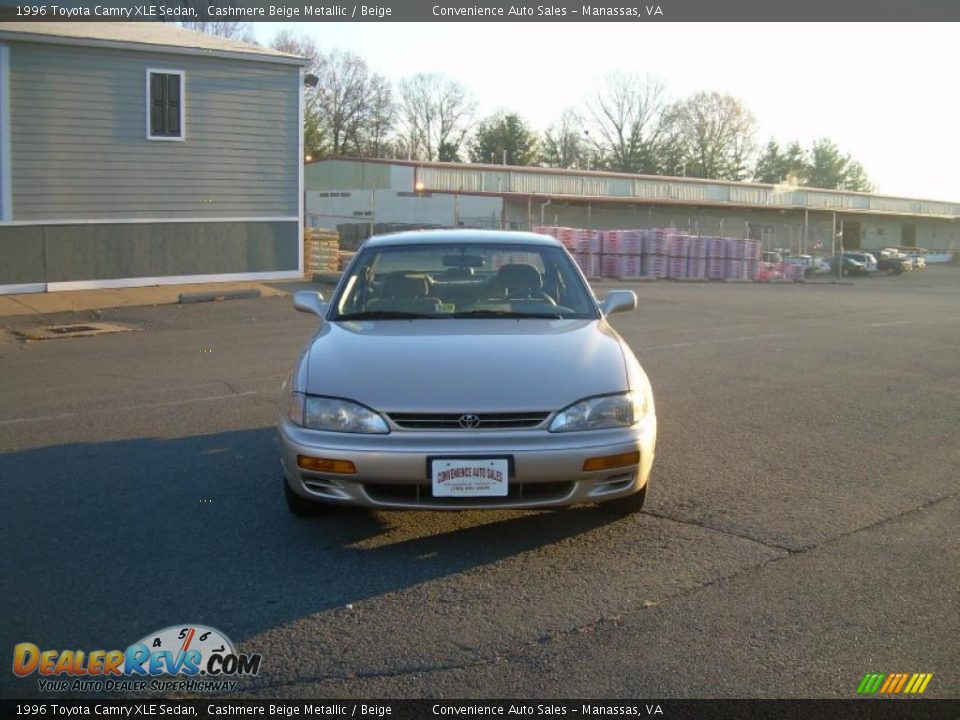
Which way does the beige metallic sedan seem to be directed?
toward the camera

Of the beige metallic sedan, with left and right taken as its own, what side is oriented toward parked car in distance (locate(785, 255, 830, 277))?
back

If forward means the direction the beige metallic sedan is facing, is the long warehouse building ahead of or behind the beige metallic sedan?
behind

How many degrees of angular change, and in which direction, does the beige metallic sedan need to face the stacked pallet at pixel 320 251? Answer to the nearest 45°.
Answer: approximately 180°

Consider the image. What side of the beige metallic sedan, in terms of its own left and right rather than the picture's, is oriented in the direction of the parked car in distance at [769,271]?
back
